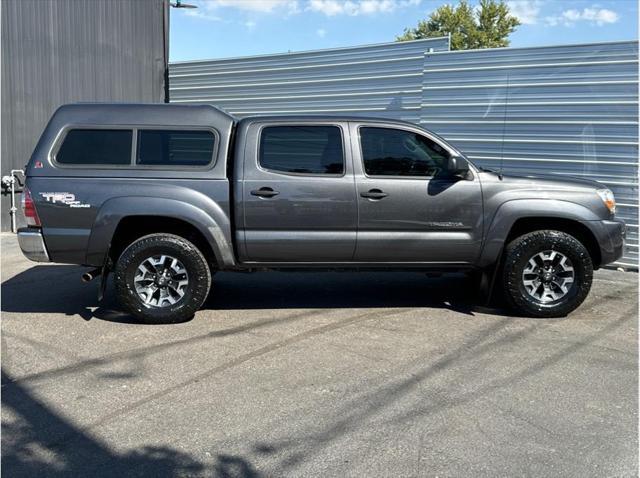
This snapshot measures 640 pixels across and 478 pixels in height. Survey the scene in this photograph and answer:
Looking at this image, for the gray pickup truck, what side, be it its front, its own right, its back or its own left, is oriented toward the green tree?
left

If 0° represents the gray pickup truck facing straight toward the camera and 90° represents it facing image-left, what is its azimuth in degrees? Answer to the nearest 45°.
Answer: approximately 270°
